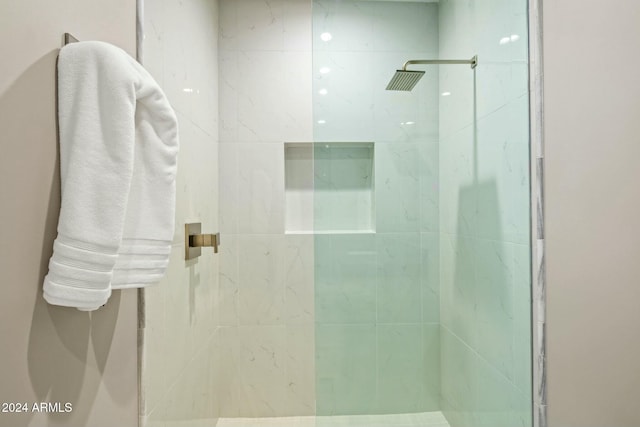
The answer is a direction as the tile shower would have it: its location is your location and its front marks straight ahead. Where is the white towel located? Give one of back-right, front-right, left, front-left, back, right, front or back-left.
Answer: front-right

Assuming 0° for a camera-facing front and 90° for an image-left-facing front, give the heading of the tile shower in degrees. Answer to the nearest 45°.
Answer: approximately 0°
